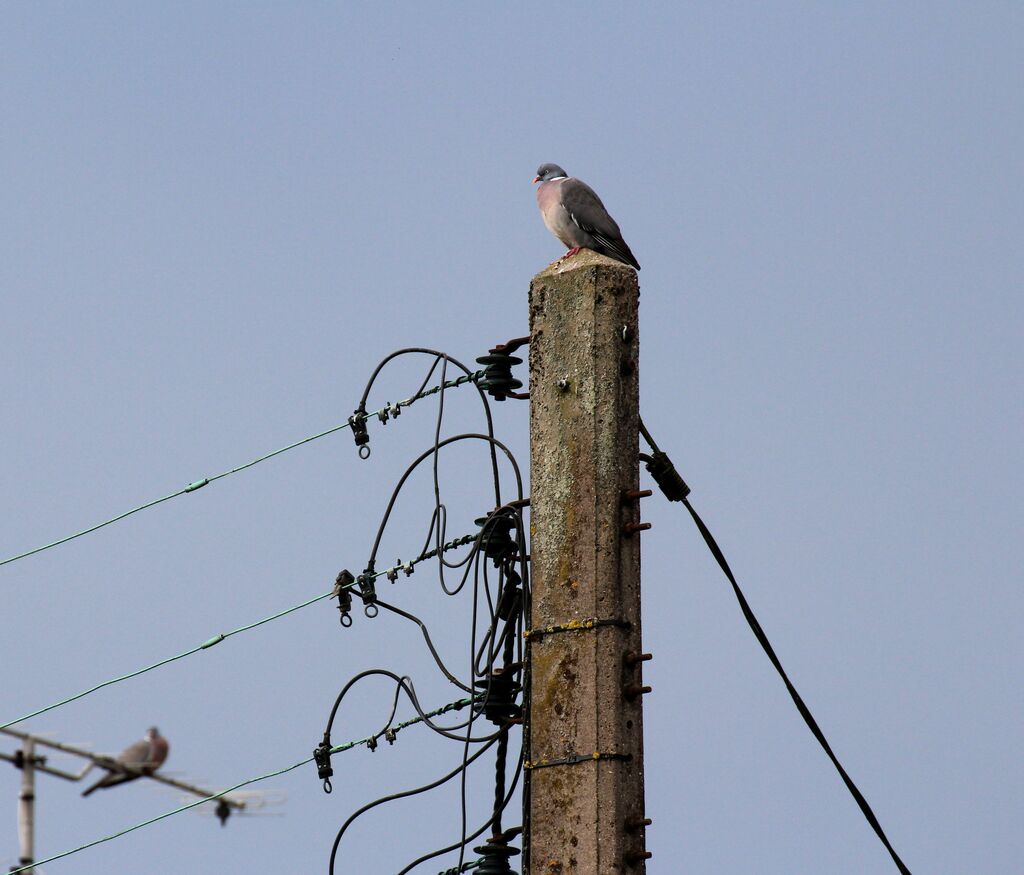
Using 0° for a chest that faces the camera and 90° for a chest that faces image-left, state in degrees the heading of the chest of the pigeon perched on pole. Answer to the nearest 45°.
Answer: approximately 90°

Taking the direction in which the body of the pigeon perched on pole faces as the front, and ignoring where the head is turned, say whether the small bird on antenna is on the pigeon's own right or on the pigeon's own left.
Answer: on the pigeon's own right
